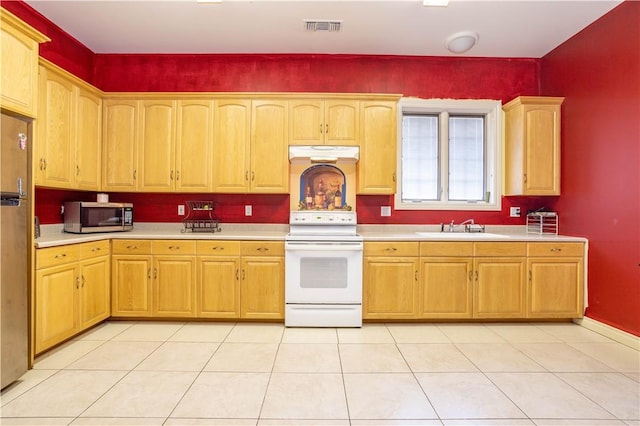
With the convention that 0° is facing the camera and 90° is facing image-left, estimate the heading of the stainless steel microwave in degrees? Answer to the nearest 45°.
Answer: approximately 315°

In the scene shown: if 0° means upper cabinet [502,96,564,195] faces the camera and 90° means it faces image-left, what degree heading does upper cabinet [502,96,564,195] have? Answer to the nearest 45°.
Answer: approximately 315°

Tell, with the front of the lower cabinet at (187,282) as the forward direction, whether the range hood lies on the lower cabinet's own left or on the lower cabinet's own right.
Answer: on the lower cabinet's own left

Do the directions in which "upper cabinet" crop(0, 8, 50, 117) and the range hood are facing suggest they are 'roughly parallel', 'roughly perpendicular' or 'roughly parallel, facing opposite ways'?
roughly perpendicular

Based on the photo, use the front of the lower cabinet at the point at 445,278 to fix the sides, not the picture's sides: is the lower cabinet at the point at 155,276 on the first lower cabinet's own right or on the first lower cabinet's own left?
on the first lower cabinet's own right

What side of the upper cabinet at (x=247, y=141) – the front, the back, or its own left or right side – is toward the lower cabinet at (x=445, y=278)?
left

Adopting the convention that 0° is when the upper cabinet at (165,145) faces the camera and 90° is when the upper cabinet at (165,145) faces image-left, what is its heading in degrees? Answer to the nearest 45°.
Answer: approximately 0°
